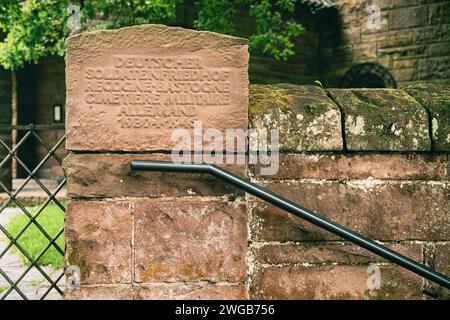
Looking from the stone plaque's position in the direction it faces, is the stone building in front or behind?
behind

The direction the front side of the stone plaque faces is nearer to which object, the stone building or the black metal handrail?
the black metal handrail

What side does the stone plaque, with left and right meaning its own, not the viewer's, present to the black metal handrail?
left

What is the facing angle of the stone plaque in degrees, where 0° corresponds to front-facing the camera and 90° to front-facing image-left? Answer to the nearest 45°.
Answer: approximately 0°
